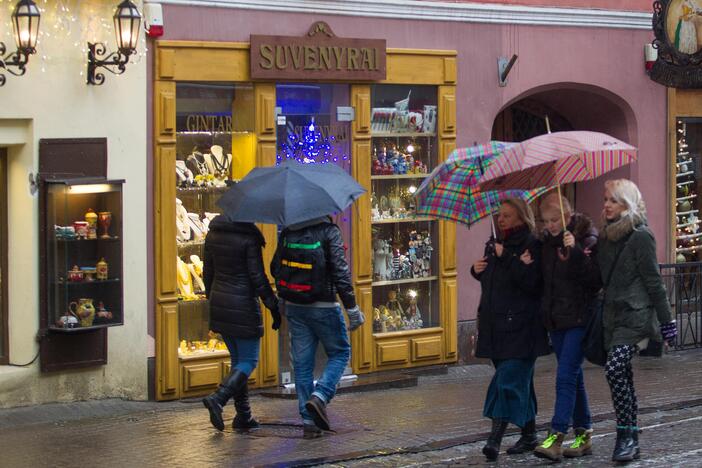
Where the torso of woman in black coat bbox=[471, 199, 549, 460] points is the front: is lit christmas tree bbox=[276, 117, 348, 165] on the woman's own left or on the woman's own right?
on the woman's own right

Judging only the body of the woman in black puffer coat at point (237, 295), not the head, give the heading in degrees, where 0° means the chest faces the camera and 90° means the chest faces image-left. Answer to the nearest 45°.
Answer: approximately 225°

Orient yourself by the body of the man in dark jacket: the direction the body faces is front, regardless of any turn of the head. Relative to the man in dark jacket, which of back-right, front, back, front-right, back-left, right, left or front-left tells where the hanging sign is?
front

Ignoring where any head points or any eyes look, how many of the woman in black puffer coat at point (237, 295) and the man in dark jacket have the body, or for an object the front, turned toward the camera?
0

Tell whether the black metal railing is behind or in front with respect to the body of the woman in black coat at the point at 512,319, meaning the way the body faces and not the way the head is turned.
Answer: behind

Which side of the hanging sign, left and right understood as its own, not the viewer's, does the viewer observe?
front

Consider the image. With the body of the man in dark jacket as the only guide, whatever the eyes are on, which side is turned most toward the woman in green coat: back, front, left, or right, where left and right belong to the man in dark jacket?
right

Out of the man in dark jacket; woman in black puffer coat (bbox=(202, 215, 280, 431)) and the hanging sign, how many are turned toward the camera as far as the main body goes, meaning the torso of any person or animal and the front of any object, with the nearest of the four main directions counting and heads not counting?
1

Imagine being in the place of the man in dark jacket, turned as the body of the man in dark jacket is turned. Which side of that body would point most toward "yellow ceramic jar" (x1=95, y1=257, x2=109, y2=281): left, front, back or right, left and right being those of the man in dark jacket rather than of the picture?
left

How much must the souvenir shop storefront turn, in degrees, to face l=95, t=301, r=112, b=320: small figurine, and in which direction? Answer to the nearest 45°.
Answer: approximately 90° to its right

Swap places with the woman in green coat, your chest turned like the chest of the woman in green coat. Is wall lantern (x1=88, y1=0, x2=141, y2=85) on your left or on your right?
on your right

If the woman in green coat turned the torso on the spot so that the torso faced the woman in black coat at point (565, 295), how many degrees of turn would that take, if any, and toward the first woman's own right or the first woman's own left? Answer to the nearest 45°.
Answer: approximately 45° to the first woman's own right
